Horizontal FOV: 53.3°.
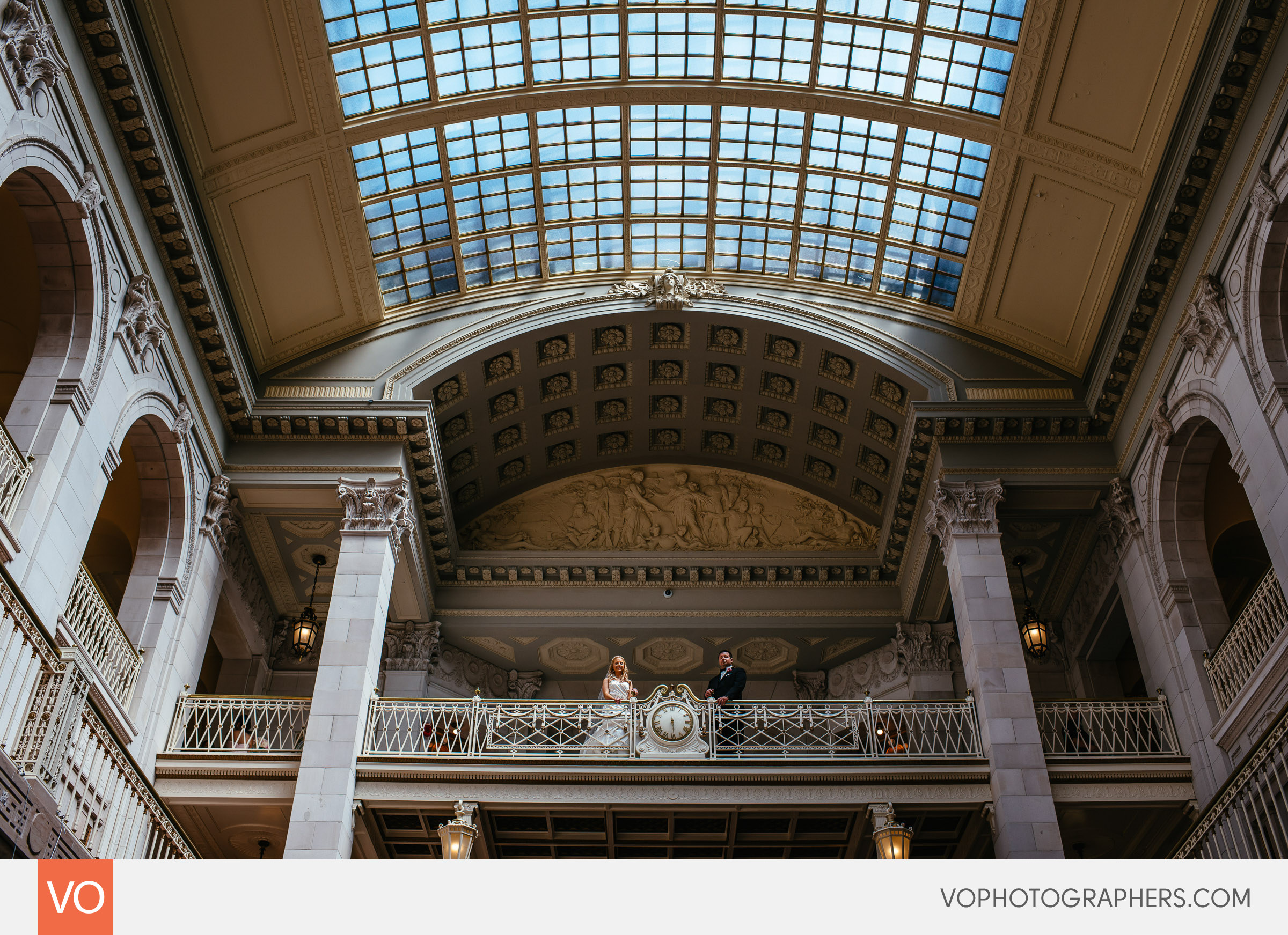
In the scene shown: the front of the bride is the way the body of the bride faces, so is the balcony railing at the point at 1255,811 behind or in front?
in front

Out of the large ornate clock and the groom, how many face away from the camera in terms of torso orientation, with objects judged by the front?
0

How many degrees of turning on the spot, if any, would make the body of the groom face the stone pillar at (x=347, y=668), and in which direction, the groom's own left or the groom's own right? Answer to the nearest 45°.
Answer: approximately 45° to the groom's own right

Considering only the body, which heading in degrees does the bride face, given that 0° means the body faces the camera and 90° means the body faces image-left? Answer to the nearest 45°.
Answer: approximately 315°

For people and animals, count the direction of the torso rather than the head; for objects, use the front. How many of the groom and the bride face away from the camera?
0

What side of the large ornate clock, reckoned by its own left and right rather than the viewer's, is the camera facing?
front

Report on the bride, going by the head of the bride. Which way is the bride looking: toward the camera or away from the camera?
toward the camera

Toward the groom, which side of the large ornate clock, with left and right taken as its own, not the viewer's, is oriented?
left

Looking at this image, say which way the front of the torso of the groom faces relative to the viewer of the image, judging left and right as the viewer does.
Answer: facing the viewer and to the left of the viewer

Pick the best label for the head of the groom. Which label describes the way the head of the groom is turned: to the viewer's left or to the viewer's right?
to the viewer's left

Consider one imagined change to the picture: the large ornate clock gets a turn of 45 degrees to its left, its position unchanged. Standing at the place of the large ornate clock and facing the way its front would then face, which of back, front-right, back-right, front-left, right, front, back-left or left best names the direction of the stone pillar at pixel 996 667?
front-left

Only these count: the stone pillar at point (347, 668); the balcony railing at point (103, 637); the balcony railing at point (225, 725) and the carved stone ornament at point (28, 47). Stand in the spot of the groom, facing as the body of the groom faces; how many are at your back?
0

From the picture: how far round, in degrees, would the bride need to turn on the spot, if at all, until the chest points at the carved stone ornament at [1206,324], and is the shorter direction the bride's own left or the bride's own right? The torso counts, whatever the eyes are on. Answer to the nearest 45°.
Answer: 0° — they already face it

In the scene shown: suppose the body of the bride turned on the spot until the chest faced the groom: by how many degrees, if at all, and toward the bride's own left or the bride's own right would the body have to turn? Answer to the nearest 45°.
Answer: approximately 45° to the bride's own left

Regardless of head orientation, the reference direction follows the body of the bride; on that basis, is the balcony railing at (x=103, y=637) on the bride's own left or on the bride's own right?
on the bride's own right

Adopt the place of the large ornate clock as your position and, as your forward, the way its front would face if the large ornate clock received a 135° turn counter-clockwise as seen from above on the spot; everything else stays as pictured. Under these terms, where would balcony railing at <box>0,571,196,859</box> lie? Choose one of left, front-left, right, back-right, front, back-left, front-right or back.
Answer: back

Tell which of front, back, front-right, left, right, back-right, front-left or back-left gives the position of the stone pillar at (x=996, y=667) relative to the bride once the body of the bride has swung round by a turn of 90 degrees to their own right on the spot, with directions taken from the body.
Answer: back-left

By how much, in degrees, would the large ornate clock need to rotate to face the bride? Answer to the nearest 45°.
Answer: approximately 90° to its right

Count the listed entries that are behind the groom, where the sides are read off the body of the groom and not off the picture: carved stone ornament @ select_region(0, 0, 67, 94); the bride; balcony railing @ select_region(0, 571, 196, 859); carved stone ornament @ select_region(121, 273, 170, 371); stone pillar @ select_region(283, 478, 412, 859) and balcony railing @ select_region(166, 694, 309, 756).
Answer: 0
